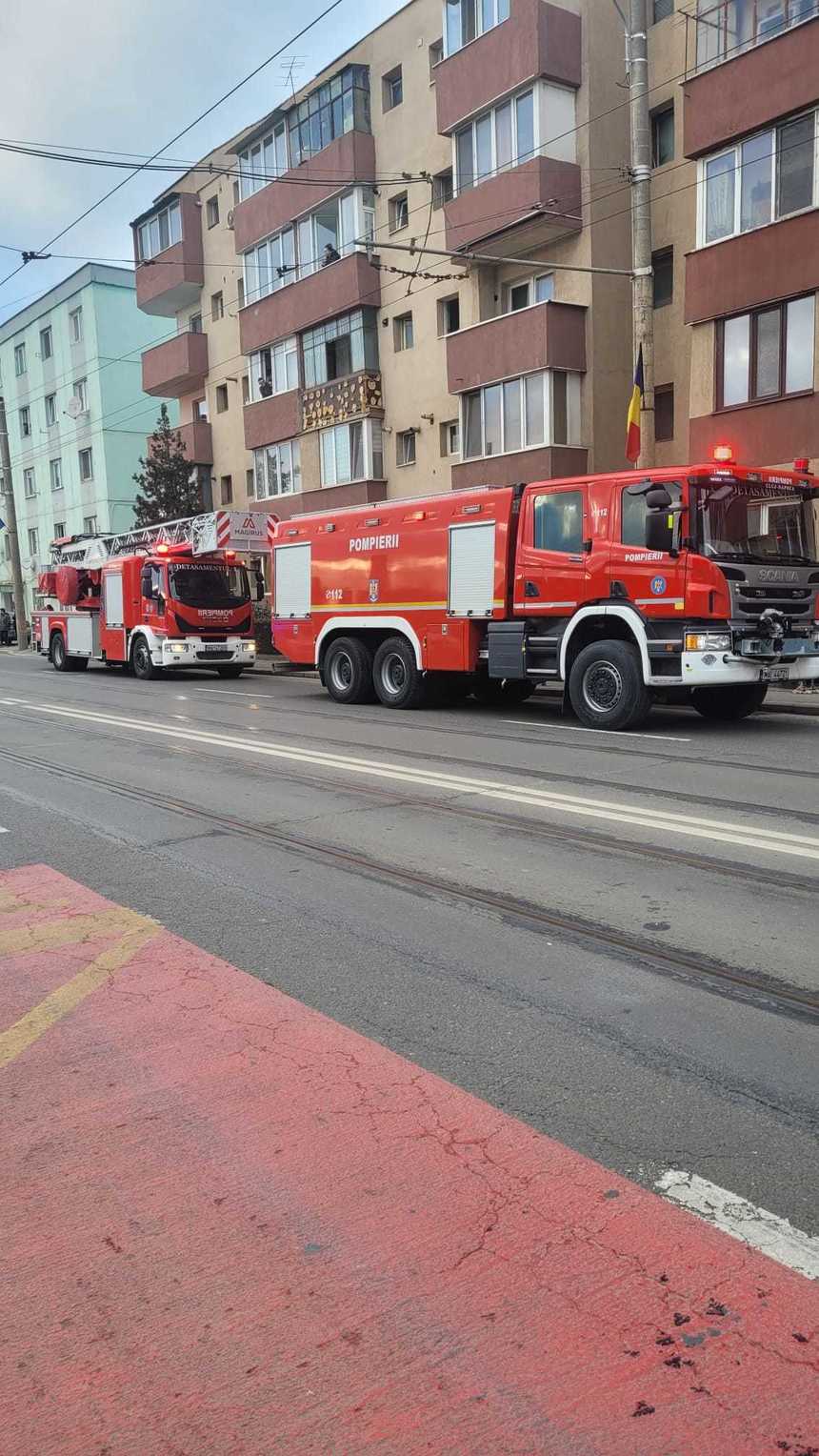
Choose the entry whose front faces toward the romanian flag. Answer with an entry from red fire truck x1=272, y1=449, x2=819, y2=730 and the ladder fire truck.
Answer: the ladder fire truck

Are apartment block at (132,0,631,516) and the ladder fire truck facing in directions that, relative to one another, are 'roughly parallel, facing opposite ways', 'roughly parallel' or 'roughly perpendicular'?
roughly perpendicular

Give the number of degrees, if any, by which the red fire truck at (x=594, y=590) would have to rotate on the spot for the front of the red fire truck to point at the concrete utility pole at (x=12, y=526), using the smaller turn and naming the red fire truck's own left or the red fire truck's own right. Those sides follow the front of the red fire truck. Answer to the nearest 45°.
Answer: approximately 180°

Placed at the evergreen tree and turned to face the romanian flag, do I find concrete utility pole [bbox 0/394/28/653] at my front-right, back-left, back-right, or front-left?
back-right

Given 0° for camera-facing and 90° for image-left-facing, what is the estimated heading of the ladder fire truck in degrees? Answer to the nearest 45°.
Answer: approximately 315°

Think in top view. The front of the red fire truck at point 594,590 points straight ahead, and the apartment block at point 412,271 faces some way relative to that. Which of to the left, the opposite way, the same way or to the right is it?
to the right

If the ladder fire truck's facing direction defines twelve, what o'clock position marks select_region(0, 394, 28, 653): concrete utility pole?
The concrete utility pole is roughly at 7 o'clock from the ladder fire truck.

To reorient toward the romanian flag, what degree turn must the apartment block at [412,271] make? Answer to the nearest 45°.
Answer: approximately 45° to its left

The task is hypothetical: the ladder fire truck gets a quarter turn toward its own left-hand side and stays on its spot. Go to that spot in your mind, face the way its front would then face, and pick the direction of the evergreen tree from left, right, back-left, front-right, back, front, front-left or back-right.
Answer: front-left

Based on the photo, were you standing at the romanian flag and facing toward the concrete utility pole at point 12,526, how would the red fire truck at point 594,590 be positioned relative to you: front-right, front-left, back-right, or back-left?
back-left
